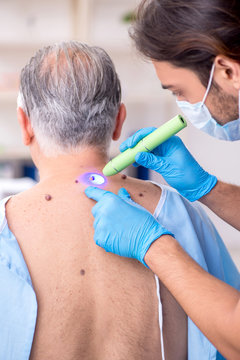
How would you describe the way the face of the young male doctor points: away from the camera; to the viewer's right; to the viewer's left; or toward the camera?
to the viewer's left

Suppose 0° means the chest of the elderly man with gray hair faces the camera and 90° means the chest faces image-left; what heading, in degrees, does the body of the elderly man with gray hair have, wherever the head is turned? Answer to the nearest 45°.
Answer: approximately 180°

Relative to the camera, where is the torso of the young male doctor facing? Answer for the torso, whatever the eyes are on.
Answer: to the viewer's left

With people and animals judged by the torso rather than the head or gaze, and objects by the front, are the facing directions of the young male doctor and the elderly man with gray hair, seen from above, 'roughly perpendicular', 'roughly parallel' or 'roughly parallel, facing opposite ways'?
roughly perpendicular

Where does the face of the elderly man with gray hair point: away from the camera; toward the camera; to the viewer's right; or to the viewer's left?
away from the camera
